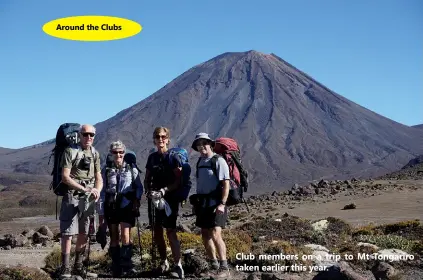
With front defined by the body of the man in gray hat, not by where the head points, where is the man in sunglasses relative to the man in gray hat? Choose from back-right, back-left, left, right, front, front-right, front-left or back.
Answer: front-right

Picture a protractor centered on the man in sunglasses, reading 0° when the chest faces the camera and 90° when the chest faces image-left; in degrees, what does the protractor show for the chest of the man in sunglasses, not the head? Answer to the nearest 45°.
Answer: approximately 315°

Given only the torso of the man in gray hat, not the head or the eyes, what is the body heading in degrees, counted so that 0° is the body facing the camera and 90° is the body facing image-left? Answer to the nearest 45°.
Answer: approximately 45°

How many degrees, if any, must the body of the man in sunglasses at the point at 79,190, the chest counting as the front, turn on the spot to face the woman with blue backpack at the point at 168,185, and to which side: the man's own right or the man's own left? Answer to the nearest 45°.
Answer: approximately 45° to the man's own left

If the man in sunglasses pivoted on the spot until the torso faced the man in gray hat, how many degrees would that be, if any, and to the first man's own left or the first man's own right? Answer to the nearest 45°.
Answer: approximately 45° to the first man's own left
